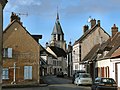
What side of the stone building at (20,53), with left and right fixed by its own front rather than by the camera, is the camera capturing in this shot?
front

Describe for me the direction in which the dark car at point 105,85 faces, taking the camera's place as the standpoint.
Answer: facing away from the viewer and to the left of the viewer

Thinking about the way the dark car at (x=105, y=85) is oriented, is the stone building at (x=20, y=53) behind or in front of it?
in front

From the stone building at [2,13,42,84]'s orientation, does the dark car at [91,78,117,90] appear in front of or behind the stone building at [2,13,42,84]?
in front
